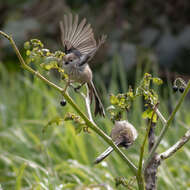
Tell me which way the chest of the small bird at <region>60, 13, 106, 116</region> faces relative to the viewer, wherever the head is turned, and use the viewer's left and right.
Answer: facing the viewer and to the left of the viewer
